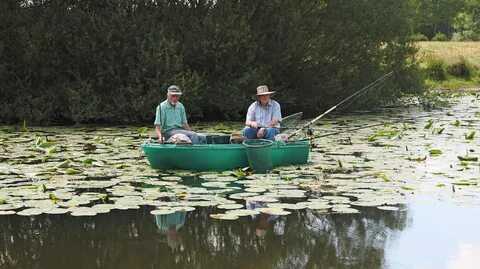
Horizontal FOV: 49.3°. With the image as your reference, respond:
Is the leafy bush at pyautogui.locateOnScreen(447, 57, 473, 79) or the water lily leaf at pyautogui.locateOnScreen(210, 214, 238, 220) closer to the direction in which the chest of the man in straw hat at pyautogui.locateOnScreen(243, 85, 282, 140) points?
the water lily leaf

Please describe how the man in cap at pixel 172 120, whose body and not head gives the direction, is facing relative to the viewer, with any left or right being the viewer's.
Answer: facing the viewer and to the right of the viewer

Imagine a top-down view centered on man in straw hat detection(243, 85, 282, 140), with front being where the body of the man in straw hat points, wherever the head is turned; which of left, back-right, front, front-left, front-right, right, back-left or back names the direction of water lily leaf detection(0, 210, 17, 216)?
front-right

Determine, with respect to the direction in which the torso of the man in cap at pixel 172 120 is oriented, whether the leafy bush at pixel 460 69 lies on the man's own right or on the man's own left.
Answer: on the man's own left

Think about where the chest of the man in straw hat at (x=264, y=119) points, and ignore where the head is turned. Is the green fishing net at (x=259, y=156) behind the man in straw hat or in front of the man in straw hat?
in front

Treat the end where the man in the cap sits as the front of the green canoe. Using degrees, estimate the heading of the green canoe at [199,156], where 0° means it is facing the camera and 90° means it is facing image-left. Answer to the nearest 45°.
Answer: approximately 90°

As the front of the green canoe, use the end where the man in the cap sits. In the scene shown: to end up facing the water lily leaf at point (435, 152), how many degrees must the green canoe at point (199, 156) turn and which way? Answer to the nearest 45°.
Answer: approximately 180°

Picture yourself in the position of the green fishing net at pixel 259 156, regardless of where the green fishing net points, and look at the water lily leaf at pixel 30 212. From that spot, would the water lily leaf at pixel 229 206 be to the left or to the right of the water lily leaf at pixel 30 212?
left

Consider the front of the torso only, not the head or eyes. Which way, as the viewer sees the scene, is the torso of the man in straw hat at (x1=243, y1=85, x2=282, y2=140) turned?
toward the camera

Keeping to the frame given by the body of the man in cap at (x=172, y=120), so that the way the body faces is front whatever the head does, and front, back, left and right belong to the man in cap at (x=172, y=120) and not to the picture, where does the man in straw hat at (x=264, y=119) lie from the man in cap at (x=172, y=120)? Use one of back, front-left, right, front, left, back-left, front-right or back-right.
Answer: front-left

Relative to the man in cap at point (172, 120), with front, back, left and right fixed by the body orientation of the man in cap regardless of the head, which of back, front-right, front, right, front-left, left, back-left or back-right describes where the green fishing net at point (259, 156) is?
front

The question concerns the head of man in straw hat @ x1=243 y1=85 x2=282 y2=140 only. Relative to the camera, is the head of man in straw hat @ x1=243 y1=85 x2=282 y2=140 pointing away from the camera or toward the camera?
toward the camera
